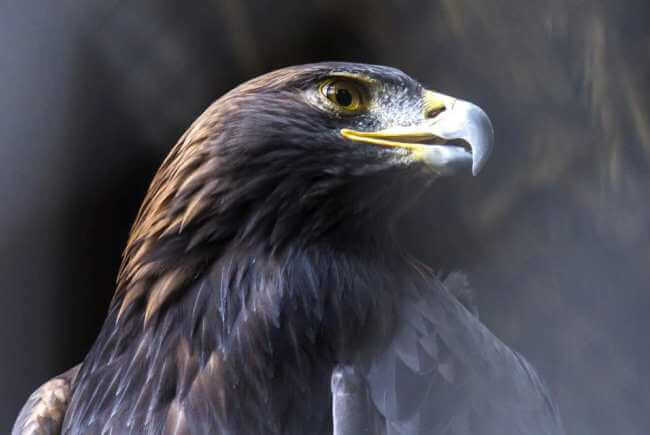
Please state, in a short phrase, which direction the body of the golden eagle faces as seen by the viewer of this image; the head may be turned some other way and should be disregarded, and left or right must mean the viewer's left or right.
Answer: facing the viewer and to the right of the viewer
